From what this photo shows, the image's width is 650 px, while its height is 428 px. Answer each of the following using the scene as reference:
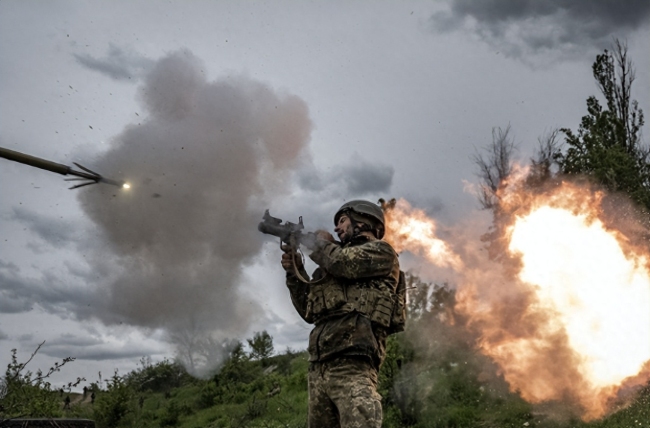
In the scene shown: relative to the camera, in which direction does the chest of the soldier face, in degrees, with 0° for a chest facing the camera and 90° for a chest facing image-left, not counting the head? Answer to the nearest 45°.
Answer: approximately 45°

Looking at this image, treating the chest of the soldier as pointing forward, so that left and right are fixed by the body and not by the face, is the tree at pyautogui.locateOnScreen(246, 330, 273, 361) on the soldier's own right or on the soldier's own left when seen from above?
on the soldier's own right

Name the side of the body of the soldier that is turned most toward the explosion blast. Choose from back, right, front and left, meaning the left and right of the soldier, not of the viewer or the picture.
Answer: back
